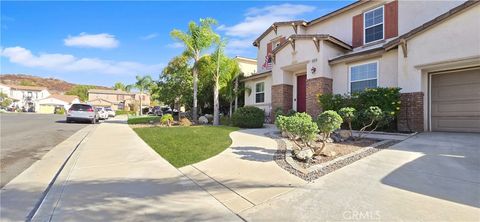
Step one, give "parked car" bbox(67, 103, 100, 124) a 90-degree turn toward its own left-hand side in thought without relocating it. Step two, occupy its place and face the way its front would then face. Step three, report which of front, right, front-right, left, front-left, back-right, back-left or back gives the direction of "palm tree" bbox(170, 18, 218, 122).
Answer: back-left

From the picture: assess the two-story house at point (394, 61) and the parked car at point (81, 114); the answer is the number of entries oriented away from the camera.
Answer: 1

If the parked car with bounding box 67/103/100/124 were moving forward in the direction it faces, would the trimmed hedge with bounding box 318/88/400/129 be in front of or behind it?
behind

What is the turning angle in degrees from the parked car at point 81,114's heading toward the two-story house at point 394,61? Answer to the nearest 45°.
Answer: approximately 135° to its right

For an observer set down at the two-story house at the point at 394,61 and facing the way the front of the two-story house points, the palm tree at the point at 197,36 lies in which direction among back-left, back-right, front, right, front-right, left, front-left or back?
front-right

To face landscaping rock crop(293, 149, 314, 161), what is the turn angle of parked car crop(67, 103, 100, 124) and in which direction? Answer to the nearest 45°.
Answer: approximately 180°

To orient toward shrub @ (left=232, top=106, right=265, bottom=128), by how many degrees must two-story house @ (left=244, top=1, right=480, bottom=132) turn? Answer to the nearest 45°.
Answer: approximately 45° to its right

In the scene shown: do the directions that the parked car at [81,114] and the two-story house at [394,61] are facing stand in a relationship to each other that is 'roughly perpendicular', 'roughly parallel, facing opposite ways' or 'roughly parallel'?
roughly perpendicular

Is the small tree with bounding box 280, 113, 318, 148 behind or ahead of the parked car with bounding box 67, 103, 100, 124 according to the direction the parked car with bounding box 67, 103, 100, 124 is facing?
behind

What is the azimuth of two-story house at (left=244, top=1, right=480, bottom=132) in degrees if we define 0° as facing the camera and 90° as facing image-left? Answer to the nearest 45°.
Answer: approximately 45°

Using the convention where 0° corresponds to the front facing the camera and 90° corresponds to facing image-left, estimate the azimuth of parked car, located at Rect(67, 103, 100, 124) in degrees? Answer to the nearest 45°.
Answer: approximately 180°

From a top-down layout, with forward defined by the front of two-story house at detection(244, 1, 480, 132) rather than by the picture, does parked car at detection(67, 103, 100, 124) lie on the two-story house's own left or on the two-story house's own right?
on the two-story house's own right

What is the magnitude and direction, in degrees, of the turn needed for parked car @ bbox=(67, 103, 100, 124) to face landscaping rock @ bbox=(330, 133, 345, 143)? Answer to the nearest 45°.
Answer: approximately 180°

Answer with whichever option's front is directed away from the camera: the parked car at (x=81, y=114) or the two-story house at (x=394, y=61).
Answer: the parked car
